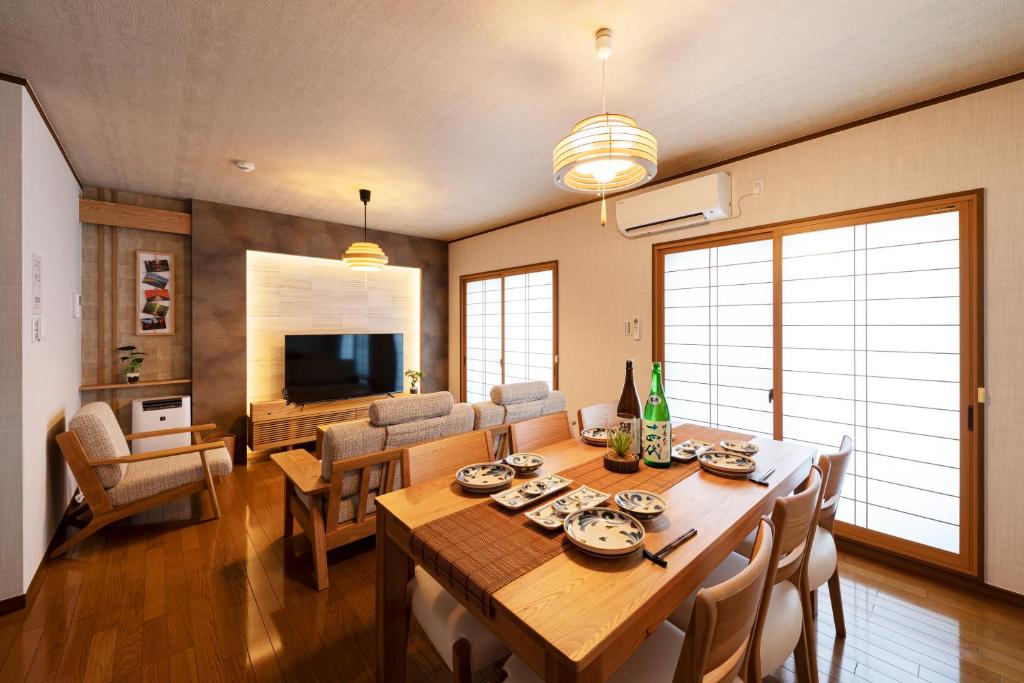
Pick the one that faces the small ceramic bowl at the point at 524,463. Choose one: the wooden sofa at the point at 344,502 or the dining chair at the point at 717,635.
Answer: the dining chair

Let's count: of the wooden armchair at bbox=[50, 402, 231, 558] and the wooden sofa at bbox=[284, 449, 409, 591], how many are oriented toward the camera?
0

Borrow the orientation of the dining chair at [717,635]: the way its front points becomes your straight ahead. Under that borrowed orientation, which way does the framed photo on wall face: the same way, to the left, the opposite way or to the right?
the opposite way

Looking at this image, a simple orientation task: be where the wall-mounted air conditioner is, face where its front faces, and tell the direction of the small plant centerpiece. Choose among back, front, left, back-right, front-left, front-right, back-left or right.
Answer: front-left

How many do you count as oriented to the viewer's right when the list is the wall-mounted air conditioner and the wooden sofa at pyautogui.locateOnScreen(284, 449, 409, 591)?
0

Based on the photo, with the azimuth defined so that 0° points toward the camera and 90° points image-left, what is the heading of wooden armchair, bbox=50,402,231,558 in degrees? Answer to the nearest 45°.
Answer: approximately 270°

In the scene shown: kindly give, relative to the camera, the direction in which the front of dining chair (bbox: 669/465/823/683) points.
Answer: facing away from the viewer and to the left of the viewer

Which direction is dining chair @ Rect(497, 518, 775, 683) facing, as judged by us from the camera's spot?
facing away from the viewer and to the left of the viewer
